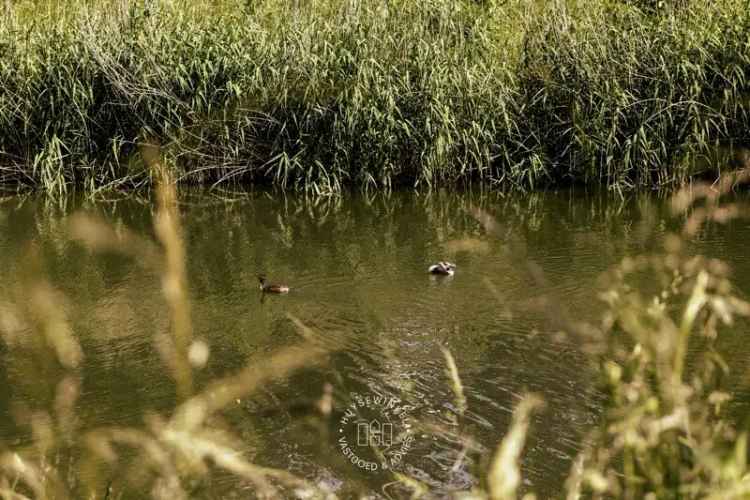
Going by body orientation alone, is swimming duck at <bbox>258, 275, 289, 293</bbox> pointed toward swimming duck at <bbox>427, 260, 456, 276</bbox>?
no

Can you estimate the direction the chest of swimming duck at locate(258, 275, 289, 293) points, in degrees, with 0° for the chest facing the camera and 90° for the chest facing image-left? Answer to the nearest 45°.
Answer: approximately 90°
